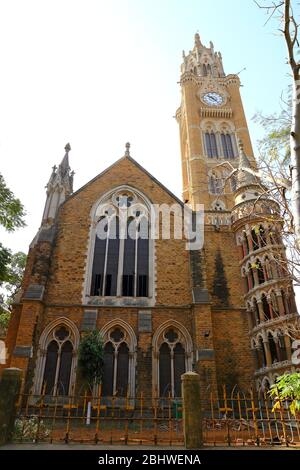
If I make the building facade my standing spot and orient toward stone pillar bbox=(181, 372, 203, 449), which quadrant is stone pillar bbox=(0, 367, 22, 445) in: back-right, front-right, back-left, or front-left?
front-right

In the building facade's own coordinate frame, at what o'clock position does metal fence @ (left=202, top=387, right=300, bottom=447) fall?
The metal fence is roughly at 11 o'clock from the building facade.

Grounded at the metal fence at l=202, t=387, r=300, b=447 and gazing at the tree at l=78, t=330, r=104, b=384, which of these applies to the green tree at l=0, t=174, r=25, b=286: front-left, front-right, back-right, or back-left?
front-left

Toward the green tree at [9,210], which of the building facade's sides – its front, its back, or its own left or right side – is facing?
right

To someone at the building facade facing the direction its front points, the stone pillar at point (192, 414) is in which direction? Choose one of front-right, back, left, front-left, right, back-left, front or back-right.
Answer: front

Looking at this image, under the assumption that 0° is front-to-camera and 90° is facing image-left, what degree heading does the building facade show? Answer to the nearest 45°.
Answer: approximately 0°

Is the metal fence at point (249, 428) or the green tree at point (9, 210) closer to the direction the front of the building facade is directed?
the metal fence

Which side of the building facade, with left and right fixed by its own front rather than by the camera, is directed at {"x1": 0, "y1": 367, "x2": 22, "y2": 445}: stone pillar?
front

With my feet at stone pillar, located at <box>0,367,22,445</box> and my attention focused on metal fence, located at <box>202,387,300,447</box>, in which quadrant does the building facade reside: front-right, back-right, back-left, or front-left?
front-left

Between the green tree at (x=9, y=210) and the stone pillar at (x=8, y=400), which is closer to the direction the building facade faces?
the stone pillar
